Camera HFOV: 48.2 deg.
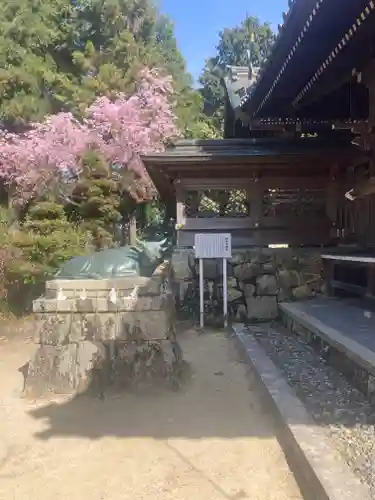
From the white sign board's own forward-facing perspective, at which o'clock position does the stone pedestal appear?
The stone pedestal is roughly at 1 o'clock from the white sign board.

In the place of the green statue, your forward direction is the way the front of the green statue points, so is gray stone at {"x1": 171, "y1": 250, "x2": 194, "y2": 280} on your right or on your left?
on your left

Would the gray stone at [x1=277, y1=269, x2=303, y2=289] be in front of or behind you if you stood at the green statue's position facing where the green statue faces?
in front

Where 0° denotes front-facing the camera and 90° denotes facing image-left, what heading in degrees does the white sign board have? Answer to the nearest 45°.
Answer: approximately 0°

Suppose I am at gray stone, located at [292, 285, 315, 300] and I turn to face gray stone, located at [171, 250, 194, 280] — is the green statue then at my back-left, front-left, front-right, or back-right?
front-left

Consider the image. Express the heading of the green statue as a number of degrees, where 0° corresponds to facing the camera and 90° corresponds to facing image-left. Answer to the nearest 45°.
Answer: approximately 270°

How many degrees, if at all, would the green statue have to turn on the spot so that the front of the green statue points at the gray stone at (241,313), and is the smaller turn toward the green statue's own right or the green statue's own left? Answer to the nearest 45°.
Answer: approximately 45° to the green statue's own left

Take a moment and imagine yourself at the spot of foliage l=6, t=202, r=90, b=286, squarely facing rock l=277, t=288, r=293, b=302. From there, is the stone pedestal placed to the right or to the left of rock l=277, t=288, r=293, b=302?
right

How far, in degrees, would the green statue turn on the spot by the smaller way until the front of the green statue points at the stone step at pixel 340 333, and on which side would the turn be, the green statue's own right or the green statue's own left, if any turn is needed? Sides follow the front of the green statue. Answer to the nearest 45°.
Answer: approximately 45° to the green statue's own right

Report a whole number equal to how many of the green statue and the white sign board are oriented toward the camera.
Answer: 1

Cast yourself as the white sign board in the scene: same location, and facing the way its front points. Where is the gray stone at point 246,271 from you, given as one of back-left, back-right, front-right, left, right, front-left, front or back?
back-left

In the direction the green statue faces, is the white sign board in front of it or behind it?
in front

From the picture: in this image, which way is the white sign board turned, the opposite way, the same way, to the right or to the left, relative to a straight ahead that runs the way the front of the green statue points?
to the right

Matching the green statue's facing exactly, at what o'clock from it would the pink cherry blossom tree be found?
The pink cherry blossom tree is roughly at 9 o'clock from the green statue.
